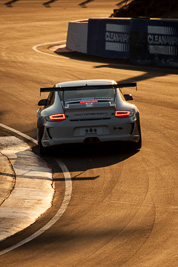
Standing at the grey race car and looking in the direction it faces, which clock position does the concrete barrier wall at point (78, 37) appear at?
The concrete barrier wall is roughly at 12 o'clock from the grey race car.

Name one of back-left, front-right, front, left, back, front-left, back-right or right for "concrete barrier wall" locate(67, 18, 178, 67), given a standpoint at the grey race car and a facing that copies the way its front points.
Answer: front

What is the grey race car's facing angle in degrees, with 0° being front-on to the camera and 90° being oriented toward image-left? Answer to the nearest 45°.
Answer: approximately 180°

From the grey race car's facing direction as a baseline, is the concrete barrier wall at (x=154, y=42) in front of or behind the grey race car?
in front
